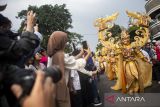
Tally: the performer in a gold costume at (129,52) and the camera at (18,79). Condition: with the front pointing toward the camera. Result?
1

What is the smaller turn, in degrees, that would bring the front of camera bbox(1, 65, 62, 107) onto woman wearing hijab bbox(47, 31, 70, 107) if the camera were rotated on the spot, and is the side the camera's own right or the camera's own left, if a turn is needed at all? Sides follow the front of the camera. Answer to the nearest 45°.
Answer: approximately 90° to the camera's own left

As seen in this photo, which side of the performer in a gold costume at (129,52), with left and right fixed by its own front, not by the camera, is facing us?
front

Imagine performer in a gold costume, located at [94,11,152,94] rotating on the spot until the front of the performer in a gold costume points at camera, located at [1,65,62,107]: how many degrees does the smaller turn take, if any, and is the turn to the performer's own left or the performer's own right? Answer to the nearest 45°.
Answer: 0° — it already faces it

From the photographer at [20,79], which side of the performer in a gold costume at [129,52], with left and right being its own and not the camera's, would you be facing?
front

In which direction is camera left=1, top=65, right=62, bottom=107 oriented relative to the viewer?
to the viewer's right
